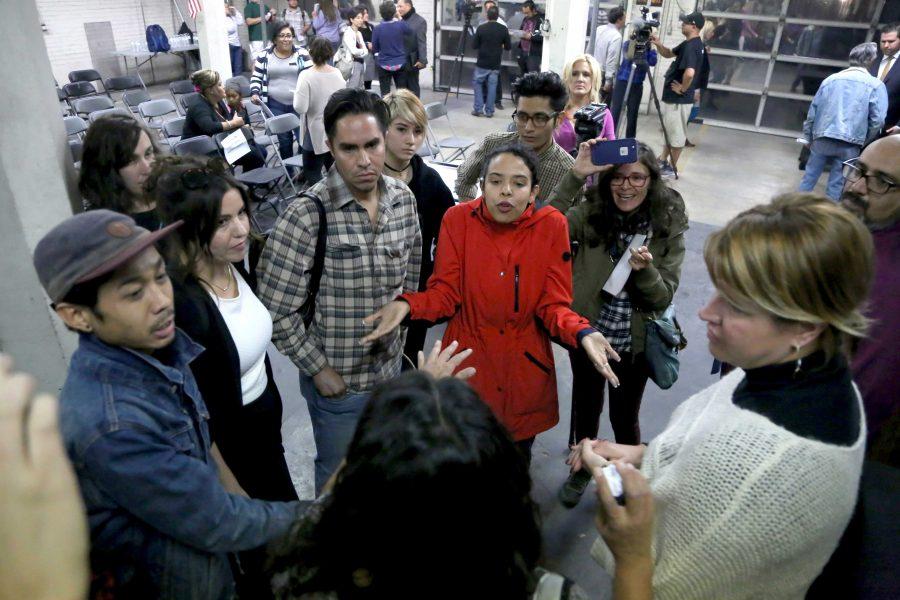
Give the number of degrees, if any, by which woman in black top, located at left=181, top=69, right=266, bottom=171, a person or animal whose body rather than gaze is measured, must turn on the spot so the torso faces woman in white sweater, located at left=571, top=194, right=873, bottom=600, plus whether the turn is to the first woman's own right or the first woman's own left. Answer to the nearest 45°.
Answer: approximately 90° to the first woman's own right

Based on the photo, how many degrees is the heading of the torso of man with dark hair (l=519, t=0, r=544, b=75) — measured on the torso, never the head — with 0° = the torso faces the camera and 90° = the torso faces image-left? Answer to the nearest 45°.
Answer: approximately 45°

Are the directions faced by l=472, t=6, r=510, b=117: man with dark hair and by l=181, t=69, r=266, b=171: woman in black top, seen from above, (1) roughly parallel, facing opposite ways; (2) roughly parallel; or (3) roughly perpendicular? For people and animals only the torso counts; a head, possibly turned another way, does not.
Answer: roughly perpendicular

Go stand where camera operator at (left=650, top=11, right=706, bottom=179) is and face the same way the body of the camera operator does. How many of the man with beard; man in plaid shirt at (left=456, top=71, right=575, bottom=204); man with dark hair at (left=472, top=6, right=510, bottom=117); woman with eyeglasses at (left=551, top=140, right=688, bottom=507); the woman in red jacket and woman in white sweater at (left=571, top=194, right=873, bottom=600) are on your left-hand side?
5

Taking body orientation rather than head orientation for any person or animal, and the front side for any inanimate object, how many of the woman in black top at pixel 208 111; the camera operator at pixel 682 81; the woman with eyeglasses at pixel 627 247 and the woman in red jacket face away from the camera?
0

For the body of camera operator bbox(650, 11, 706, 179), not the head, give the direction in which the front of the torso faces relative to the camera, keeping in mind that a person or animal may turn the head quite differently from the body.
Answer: to the viewer's left

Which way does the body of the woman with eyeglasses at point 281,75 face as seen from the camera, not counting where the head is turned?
toward the camera

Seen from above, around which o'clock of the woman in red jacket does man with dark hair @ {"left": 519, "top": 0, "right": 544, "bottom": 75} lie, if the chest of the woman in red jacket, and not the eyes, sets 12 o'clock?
The man with dark hair is roughly at 6 o'clock from the woman in red jacket.

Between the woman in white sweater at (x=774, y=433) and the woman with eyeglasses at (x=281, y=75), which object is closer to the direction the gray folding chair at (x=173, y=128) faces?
the woman in white sweater

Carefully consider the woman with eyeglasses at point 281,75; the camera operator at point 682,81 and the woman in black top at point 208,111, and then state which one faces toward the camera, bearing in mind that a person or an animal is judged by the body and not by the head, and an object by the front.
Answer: the woman with eyeglasses

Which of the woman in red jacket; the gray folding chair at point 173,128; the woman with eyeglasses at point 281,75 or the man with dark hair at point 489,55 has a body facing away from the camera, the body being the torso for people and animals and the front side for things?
the man with dark hair

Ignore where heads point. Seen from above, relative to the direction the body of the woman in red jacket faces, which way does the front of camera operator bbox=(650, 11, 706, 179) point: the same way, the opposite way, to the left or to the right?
to the right

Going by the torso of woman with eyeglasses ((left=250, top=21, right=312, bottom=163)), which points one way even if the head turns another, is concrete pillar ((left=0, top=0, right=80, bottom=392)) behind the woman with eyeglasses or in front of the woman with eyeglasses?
in front

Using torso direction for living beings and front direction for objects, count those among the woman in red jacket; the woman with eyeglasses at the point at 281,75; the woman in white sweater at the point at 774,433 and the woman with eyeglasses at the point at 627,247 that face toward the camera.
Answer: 3

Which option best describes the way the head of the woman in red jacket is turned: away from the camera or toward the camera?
toward the camera

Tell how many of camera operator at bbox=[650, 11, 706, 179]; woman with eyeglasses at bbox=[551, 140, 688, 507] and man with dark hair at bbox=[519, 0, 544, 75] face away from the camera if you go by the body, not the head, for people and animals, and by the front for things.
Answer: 0

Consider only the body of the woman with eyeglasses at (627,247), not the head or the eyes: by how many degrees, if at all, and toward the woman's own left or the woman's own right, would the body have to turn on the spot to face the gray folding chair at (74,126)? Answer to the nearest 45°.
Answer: approximately 90° to the woman's own right

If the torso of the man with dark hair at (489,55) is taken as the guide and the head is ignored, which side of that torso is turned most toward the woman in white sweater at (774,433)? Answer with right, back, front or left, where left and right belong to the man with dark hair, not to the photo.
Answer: back

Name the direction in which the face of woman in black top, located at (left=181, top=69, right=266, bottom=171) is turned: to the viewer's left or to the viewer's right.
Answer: to the viewer's right

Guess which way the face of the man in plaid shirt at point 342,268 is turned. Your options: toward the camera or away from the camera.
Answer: toward the camera
